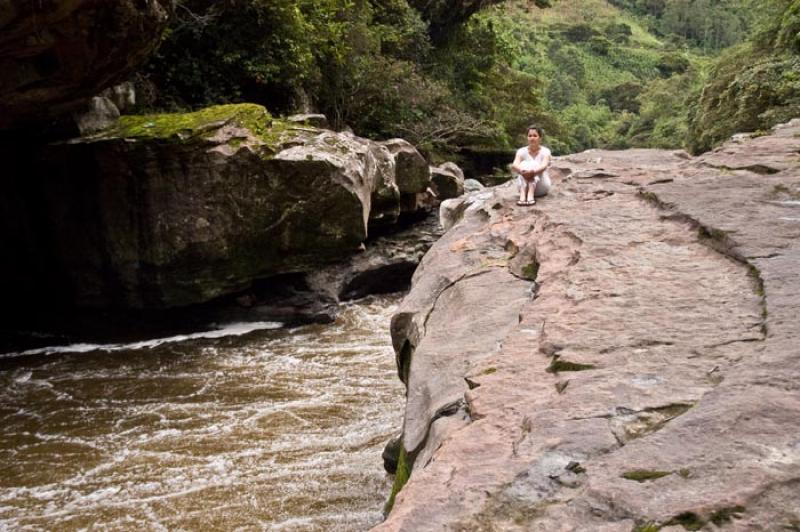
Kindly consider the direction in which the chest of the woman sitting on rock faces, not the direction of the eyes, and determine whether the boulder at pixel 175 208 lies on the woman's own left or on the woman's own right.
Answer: on the woman's own right

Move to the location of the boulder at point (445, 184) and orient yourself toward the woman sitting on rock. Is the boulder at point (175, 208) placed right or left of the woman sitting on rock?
right

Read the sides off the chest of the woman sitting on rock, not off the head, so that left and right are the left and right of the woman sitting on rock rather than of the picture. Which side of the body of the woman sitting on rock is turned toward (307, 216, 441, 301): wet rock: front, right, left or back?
right

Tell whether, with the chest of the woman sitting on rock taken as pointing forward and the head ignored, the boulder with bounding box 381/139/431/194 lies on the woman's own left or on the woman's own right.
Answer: on the woman's own right

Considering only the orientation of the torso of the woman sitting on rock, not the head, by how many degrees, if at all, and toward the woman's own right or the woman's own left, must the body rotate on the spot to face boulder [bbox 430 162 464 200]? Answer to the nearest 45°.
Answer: approximately 135° to the woman's own right
